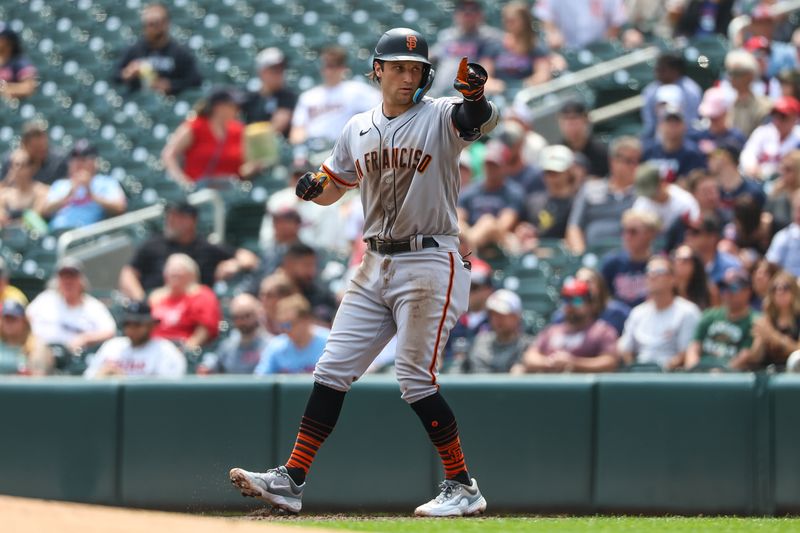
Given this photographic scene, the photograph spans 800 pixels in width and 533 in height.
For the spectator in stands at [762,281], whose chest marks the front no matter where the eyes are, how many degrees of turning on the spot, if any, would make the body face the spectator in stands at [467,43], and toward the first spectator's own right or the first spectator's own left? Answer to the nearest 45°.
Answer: approximately 135° to the first spectator's own right

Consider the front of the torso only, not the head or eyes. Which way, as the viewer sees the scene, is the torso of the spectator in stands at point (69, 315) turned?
toward the camera

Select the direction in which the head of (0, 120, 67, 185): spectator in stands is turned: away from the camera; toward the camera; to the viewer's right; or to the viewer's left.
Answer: toward the camera

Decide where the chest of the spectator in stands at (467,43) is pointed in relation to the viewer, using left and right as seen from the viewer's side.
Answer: facing the viewer

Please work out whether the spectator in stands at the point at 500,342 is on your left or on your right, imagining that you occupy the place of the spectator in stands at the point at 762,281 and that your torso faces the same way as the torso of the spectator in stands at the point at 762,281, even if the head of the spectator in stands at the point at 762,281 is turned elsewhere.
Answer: on your right

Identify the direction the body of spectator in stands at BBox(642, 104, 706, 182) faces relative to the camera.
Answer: toward the camera

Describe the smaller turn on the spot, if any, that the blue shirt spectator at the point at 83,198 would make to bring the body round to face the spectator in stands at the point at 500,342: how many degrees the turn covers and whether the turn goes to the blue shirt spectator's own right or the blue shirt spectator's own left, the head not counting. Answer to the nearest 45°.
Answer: approximately 45° to the blue shirt spectator's own left

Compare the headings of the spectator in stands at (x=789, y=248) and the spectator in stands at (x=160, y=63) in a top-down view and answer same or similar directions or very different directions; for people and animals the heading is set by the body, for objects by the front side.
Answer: same or similar directions

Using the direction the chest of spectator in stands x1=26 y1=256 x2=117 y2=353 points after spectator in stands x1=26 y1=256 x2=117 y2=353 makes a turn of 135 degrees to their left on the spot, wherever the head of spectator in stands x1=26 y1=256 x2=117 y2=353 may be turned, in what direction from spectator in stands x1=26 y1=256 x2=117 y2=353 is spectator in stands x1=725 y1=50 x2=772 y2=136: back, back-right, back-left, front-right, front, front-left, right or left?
front-right

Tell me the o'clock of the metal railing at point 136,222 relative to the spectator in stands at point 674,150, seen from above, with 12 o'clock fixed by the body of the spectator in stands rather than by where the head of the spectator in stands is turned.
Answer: The metal railing is roughly at 3 o'clock from the spectator in stands.

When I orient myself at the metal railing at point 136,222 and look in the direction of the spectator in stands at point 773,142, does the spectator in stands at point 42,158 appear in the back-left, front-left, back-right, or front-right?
back-left

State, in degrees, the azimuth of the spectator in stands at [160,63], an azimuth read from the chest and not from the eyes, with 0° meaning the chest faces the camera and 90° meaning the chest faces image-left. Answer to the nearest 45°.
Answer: approximately 0°

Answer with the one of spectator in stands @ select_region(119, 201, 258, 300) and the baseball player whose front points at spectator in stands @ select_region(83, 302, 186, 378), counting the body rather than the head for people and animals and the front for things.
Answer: spectator in stands @ select_region(119, 201, 258, 300)

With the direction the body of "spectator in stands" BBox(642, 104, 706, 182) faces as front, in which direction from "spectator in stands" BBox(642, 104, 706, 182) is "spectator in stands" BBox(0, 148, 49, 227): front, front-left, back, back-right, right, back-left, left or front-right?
right

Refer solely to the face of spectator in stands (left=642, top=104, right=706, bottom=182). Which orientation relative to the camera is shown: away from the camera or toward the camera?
toward the camera

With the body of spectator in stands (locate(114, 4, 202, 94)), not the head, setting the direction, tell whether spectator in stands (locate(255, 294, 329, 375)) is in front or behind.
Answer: in front

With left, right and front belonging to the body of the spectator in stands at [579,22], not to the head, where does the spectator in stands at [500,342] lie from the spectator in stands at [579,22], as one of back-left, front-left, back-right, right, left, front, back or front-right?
front

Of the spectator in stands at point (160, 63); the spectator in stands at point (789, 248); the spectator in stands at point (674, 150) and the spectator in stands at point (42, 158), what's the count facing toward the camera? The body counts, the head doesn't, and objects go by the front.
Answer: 4

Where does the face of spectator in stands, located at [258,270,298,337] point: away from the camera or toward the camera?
toward the camera

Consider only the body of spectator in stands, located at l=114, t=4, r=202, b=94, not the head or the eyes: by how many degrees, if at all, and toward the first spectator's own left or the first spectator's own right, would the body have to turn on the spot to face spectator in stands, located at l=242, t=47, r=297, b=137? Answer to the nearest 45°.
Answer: approximately 45° to the first spectator's own left
